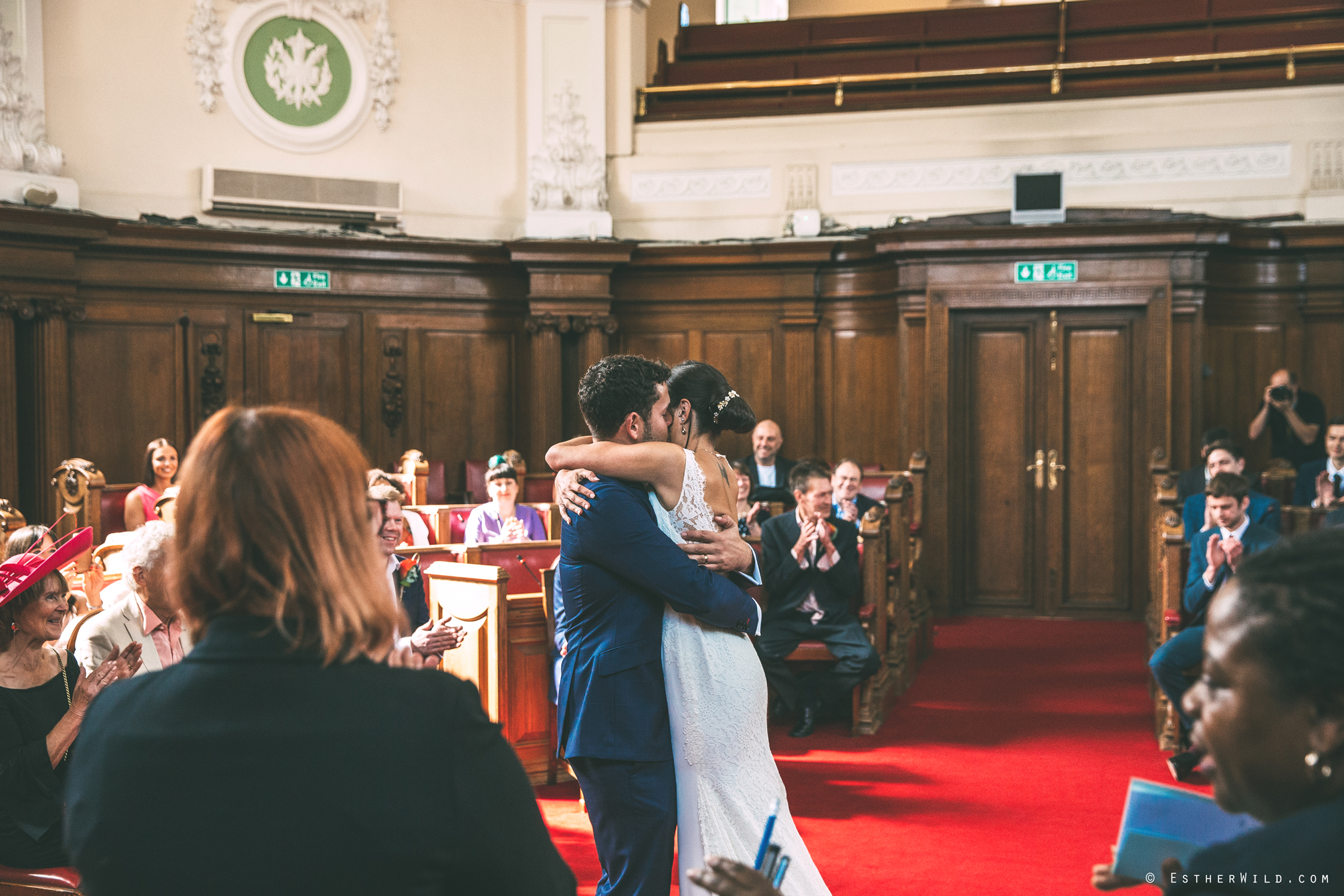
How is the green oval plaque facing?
toward the camera

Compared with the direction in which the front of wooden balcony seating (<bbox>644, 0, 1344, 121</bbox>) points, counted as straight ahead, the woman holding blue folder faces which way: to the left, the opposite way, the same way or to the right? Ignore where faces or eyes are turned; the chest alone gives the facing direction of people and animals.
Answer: to the right

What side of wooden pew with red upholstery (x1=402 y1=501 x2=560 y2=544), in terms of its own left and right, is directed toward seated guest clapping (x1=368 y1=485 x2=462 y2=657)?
front

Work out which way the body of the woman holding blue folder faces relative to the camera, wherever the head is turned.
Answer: to the viewer's left

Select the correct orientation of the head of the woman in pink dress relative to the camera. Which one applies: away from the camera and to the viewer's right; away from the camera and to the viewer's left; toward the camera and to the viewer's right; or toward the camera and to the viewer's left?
toward the camera and to the viewer's right

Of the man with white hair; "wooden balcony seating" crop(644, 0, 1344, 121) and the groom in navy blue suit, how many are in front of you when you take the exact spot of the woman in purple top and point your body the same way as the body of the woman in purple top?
2

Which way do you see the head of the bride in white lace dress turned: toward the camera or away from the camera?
away from the camera

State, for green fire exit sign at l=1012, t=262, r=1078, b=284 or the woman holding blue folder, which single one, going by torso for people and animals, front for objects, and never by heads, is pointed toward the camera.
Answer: the green fire exit sign

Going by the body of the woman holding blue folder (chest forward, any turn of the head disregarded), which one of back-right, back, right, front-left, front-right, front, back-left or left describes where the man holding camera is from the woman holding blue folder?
right

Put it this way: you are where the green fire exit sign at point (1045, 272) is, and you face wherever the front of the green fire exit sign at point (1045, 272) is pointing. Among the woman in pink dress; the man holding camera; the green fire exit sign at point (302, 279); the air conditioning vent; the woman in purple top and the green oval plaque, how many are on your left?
1

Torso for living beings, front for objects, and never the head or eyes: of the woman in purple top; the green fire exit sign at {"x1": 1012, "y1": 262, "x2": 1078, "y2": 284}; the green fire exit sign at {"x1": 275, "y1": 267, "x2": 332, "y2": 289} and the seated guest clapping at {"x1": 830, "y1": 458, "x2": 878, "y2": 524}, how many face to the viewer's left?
0

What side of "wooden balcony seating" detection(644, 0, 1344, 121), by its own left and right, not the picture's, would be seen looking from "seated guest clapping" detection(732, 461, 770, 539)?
front

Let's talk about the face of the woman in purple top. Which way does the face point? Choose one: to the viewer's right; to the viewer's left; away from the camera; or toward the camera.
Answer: toward the camera

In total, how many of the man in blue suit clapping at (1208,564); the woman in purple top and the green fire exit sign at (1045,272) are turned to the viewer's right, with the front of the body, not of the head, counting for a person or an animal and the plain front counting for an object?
0

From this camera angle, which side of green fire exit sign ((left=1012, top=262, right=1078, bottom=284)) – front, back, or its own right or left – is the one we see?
front

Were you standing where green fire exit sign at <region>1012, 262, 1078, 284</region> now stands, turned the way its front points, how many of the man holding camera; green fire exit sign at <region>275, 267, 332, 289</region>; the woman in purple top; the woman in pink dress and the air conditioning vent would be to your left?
1

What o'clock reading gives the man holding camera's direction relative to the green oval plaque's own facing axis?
The man holding camera is roughly at 10 o'clock from the green oval plaque.

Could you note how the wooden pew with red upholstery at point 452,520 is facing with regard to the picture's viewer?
facing the viewer

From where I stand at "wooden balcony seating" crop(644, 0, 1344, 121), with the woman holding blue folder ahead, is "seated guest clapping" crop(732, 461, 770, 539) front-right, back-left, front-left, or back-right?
front-right

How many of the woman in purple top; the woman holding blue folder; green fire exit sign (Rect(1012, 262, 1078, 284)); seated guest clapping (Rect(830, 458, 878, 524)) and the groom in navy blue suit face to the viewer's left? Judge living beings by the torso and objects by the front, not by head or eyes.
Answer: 1
